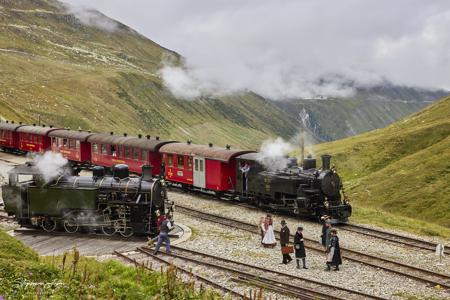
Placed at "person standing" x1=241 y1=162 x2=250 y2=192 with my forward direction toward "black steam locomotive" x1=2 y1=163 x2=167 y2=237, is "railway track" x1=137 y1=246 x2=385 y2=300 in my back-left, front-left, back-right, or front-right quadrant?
front-left

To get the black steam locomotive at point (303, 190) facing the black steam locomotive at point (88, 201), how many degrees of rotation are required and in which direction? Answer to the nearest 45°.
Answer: approximately 90° to its right

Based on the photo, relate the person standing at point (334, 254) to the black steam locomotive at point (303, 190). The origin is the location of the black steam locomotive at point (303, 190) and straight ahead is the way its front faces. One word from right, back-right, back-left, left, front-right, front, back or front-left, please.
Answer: front-right

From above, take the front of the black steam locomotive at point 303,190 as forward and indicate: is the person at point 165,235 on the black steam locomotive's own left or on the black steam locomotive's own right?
on the black steam locomotive's own right

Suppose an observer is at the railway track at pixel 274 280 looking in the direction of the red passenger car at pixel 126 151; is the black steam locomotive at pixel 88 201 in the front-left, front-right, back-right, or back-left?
front-left

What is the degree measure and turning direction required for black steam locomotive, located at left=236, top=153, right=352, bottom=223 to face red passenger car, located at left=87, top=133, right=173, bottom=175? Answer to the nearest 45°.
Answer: approximately 180°

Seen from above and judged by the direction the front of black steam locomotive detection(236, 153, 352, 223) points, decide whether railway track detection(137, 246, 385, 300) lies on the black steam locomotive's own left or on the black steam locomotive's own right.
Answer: on the black steam locomotive's own right

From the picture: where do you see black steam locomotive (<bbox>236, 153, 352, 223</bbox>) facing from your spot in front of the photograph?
facing the viewer and to the right of the viewer

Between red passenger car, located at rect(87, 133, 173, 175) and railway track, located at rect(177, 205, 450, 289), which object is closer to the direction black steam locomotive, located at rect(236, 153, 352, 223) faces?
the railway track

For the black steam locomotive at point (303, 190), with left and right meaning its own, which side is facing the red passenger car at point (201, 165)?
back

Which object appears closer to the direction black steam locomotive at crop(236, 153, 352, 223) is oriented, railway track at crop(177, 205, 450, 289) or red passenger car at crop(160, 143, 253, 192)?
the railway track

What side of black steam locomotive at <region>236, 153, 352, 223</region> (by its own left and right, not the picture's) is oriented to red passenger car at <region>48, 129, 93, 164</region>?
back
